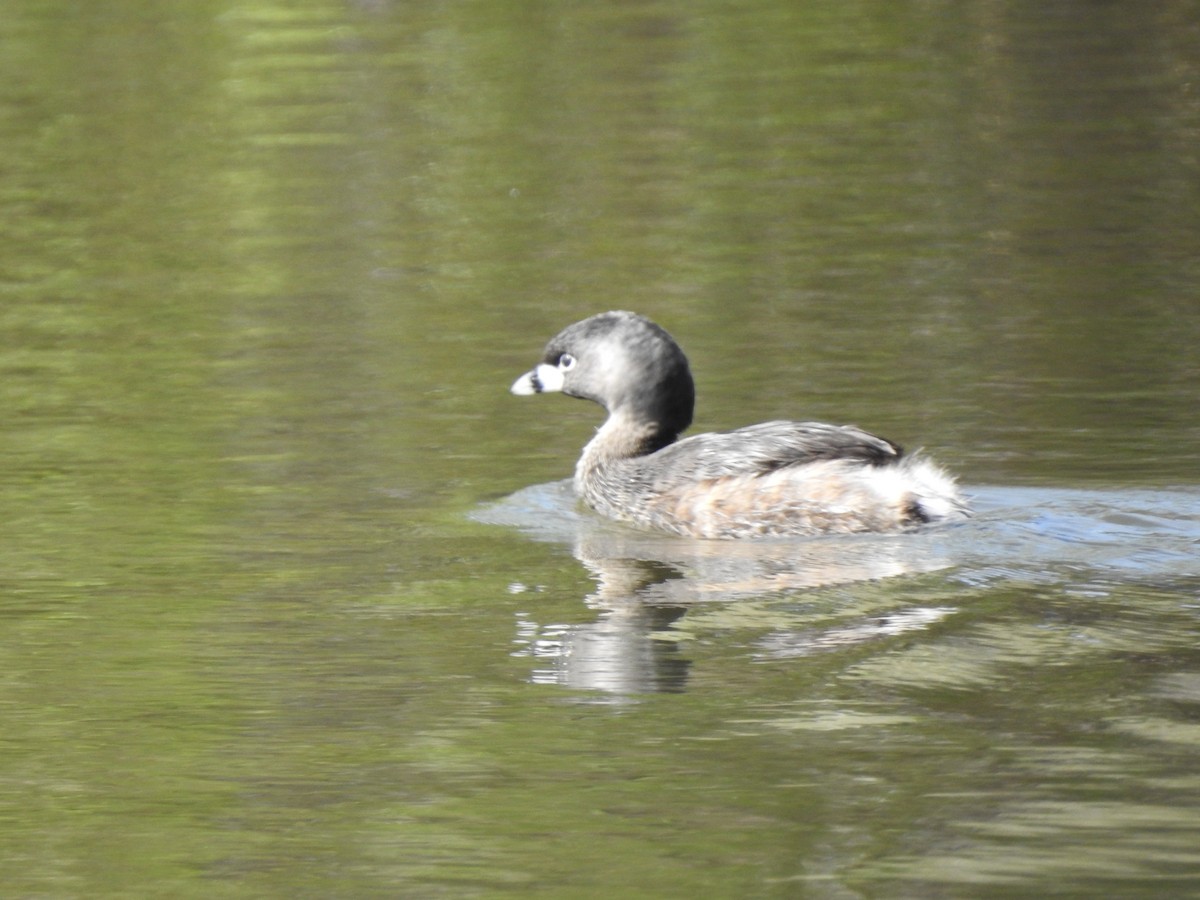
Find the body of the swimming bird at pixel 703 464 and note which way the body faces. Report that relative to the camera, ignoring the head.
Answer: to the viewer's left
